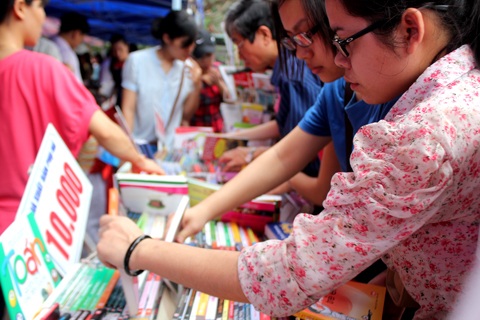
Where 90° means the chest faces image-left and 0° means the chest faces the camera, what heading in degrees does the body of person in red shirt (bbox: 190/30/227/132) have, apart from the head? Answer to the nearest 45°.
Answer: approximately 45°

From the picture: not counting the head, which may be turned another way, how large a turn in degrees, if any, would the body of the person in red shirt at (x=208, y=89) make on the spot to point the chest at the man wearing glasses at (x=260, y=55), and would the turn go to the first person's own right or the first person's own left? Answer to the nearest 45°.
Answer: approximately 45° to the first person's own left

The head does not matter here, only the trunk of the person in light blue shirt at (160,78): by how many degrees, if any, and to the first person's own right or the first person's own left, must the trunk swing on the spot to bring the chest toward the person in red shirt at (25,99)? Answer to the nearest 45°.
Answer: approximately 45° to the first person's own right

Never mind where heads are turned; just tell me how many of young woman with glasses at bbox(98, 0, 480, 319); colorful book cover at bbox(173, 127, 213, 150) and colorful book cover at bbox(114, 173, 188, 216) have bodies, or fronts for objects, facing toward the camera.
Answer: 2

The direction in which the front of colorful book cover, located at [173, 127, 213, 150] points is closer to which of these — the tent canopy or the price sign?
the price sign

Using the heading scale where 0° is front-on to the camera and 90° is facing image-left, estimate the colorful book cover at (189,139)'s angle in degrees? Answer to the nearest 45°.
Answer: approximately 0°

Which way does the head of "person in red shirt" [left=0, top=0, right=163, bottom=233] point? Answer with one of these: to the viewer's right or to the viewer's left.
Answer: to the viewer's right

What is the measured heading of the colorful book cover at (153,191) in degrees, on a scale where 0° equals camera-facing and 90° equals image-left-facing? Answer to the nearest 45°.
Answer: approximately 0°

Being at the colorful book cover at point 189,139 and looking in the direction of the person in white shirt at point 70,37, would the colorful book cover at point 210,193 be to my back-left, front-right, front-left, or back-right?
back-left

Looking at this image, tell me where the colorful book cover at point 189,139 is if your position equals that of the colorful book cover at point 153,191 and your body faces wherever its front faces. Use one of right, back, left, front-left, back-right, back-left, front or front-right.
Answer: back

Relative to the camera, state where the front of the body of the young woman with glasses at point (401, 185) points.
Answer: to the viewer's left

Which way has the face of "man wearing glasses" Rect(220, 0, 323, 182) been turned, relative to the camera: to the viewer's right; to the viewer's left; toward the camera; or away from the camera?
to the viewer's left

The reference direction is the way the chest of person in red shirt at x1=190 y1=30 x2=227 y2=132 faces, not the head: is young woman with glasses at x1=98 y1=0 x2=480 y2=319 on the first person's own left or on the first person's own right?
on the first person's own left

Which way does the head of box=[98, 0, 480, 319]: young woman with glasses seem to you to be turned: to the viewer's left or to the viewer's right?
to the viewer's left

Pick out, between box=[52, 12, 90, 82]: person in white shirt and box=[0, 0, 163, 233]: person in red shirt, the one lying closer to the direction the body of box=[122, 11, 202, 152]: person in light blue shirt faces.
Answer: the person in red shirt
